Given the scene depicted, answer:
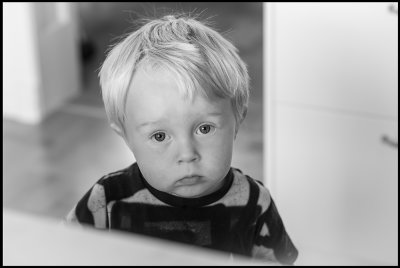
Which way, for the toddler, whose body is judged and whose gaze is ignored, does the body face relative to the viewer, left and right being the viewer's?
facing the viewer

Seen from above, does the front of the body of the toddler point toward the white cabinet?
no

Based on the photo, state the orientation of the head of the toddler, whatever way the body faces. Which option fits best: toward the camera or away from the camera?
toward the camera
